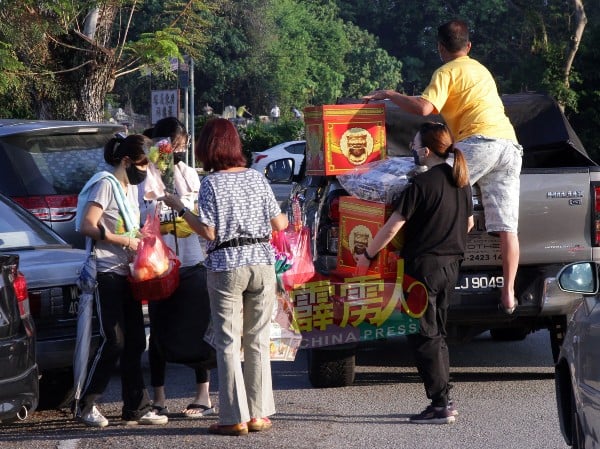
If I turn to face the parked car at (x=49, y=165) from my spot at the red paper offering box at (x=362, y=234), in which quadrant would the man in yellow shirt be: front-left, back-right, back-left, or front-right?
back-right

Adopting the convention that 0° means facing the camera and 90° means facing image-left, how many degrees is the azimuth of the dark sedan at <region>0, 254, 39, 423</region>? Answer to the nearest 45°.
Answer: approximately 180°

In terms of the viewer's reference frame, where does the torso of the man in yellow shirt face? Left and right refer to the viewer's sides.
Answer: facing away from the viewer and to the left of the viewer

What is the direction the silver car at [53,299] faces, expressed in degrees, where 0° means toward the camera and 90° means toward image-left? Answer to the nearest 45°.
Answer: approximately 180°

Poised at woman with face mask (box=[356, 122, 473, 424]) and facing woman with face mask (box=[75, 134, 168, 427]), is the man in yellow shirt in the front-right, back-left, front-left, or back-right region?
back-right

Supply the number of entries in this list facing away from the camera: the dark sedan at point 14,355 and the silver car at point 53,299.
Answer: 2

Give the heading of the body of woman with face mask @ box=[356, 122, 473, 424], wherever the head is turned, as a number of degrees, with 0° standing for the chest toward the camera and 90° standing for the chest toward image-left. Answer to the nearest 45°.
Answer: approximately 135°

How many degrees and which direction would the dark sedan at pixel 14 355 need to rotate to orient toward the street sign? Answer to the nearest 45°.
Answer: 0° — it already faces it

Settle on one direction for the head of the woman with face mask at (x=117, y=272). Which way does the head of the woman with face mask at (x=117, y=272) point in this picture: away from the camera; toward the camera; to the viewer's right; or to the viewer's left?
to the viewer's right

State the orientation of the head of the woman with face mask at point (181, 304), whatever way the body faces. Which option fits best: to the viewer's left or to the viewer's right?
to the viewer's right

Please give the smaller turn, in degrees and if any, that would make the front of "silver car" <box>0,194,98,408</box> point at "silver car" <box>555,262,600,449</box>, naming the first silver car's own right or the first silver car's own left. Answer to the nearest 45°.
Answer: approximately 135° to the first silver car's own right

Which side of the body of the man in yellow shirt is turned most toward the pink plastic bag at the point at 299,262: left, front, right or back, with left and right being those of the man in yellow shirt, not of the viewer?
left
